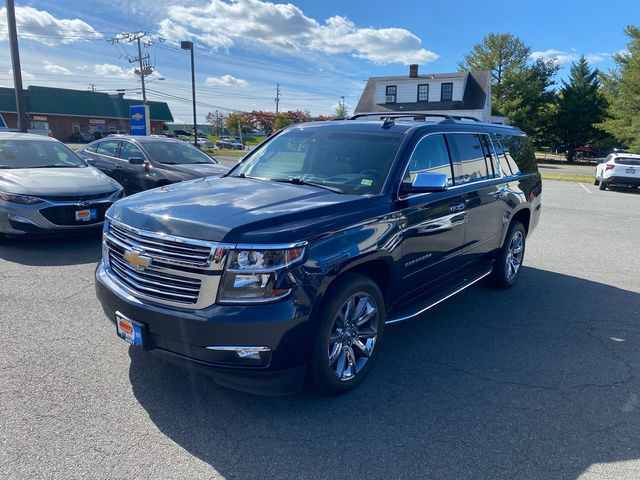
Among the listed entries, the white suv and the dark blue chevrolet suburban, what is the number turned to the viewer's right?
0

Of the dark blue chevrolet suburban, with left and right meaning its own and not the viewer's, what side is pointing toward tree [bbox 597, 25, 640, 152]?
back

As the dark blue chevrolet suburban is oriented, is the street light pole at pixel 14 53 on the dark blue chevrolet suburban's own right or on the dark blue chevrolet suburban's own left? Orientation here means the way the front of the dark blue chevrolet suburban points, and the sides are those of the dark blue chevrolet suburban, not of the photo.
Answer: on the dark blue chevrolet suburban's own right

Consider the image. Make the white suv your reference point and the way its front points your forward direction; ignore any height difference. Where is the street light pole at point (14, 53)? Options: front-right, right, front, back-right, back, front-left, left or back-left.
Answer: left

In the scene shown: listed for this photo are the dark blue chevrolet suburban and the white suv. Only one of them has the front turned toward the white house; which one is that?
the white suv

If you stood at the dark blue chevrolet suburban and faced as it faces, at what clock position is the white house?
The white house is roughly at 5 o'clock from the dark blue chevrolet suburban.

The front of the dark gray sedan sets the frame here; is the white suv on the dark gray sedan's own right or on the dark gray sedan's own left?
on the dark gray sedan's own left

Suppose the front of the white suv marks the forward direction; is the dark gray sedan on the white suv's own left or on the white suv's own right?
on the white suv's own left

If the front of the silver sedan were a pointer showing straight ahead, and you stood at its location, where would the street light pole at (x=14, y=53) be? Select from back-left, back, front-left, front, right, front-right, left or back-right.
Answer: back-left

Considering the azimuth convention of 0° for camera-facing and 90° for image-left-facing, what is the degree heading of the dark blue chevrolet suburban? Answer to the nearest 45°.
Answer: approximately 45°

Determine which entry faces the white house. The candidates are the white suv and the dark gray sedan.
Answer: the white suv

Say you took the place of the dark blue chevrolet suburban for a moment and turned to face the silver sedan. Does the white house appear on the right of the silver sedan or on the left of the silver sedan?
right

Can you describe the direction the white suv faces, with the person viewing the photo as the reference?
facing away from the viewer and to the left of the viewer

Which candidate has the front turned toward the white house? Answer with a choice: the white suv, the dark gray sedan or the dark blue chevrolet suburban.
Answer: the white suv

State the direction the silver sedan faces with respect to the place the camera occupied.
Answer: facing the viewer and to the right of the viewer

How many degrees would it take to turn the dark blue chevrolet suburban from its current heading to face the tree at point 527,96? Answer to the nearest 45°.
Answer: approximately 180°
